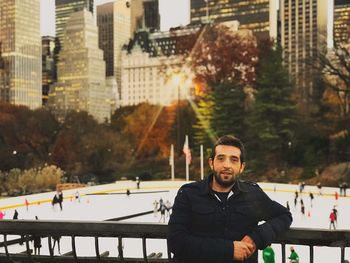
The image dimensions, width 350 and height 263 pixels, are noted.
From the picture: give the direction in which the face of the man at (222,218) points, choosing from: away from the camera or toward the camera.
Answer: toward the camera

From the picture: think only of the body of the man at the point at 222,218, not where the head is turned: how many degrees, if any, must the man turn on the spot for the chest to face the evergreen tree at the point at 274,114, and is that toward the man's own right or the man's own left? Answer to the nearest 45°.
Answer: approximately 180°

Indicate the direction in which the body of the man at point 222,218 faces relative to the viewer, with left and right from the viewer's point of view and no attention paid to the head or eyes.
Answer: facing the viewer
